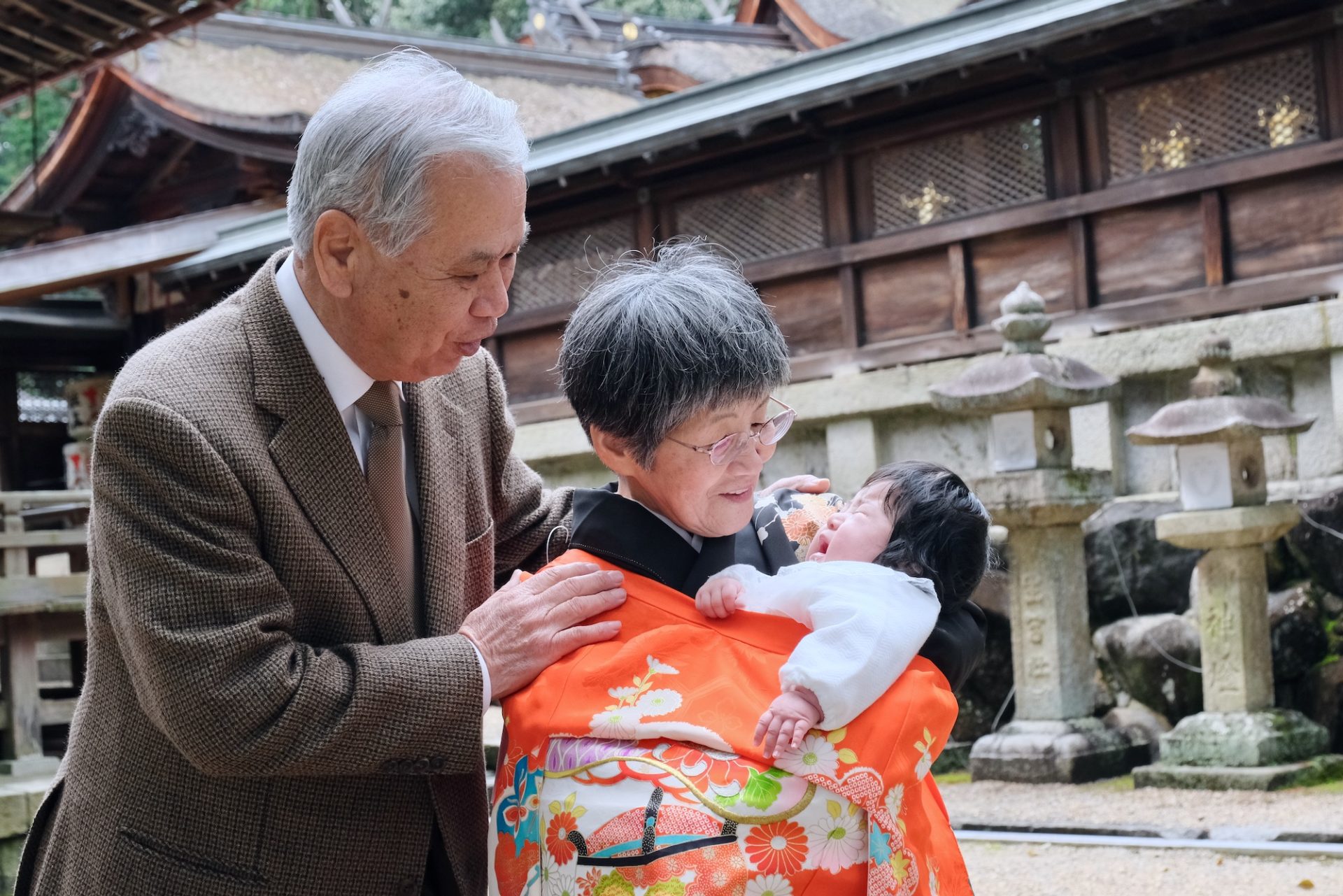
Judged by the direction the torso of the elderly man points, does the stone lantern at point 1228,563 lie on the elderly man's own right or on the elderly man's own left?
on the elderly man's own left

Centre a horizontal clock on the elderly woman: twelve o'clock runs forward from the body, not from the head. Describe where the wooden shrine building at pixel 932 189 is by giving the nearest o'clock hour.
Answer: The wooden shrine building is roughly at 8 o'clock from the elderly woman.

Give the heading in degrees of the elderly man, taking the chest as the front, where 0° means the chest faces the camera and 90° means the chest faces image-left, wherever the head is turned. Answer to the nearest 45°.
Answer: approximately 315°

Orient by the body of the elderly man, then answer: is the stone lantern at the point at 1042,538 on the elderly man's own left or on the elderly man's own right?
on the elderly man's own left

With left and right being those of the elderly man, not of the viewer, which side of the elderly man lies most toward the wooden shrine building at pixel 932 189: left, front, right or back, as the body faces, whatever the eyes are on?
left

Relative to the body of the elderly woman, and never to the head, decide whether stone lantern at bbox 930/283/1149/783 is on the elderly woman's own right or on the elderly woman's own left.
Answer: on the elderly woman's own left

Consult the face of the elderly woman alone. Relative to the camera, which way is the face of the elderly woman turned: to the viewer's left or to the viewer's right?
to the viewer's right
